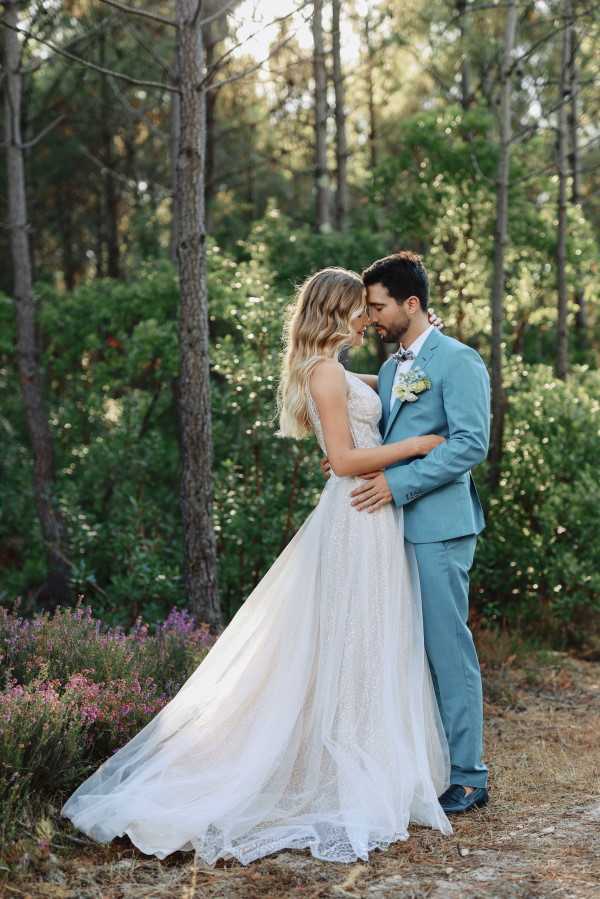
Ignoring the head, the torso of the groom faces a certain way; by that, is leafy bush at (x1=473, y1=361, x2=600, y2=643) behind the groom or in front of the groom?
behind

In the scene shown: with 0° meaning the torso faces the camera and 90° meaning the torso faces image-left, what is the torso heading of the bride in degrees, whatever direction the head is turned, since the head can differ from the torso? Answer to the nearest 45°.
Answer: approximately 270°

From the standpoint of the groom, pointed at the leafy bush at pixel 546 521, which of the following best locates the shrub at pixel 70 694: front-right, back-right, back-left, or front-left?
back-left

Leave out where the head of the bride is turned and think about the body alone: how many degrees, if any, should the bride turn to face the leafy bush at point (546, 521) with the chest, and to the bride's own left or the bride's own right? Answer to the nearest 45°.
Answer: approximately 45° to the bride's own left

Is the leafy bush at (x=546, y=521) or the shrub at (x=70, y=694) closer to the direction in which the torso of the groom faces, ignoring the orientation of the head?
the shrub

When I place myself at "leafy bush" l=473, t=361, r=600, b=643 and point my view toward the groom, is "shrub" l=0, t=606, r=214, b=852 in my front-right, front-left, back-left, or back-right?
front-right

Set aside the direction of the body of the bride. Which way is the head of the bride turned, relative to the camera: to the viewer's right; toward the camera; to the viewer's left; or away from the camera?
to the viewer's right

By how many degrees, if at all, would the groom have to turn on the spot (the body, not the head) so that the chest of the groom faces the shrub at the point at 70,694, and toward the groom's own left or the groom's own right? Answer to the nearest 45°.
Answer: approximately 45° to the groom's own right

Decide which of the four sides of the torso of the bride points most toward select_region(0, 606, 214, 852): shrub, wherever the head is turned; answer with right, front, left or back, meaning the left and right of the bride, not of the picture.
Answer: back

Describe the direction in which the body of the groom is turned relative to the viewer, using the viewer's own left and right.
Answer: facing the viewer and to the left of the viewer
